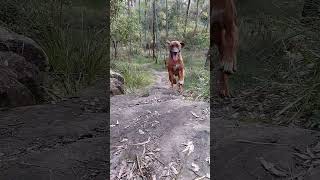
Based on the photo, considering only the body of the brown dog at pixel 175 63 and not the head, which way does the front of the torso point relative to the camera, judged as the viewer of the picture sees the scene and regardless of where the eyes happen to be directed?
toward the camera
